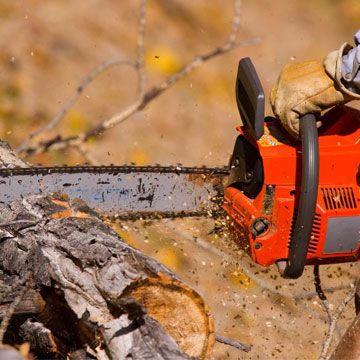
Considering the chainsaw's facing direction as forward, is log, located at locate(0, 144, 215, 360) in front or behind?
in front

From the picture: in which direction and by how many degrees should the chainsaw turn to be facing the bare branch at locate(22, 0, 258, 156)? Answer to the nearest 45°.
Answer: approximately 90° to its right

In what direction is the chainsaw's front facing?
to the viewer's left

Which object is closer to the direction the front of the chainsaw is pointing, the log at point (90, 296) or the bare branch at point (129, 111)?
the log

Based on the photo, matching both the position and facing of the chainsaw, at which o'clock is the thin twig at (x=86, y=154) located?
The thin twig is roughly at 2 o'clock from the chainsaw.
